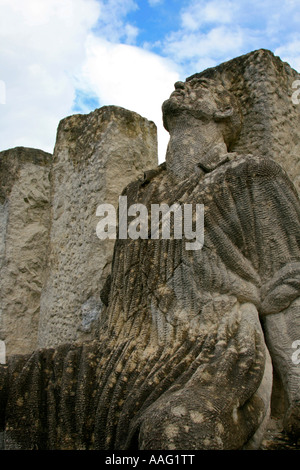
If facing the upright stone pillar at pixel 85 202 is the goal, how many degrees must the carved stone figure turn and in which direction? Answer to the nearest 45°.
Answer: approximately 90° to its right

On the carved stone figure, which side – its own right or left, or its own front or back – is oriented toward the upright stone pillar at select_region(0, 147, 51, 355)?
right

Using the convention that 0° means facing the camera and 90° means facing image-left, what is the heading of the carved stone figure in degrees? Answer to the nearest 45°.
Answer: approximately 45°
